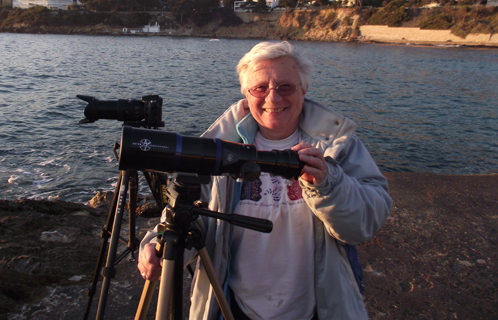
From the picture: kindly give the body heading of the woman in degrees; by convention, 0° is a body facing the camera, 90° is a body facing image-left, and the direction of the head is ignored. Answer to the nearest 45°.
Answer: approximately 0°

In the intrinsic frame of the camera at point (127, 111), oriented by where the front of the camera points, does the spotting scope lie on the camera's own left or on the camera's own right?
on the camera's own left

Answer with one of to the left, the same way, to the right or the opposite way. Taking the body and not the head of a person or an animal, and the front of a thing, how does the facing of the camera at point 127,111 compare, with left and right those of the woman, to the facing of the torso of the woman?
to the right

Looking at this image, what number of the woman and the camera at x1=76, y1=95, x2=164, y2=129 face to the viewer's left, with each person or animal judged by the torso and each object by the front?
1

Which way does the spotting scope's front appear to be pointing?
to the viewer's left

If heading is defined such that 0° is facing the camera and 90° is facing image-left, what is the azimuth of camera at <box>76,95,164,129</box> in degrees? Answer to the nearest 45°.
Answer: approximately 90°

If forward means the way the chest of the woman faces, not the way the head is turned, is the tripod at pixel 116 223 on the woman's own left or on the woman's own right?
on the woman's own right
